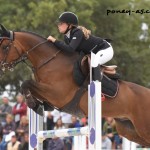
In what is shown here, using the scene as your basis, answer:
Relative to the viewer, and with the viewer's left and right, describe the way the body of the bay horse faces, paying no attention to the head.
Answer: facing to the left of the viewer

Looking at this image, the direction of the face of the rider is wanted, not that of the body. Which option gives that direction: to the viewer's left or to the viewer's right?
to the viewer's left

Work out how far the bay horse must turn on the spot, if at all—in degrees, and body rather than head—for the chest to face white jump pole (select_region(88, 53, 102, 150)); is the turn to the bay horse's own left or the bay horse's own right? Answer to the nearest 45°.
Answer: approximately 135° to the bay horse's own left

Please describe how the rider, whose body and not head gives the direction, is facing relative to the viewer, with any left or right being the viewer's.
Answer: facing to the left of the viewer
